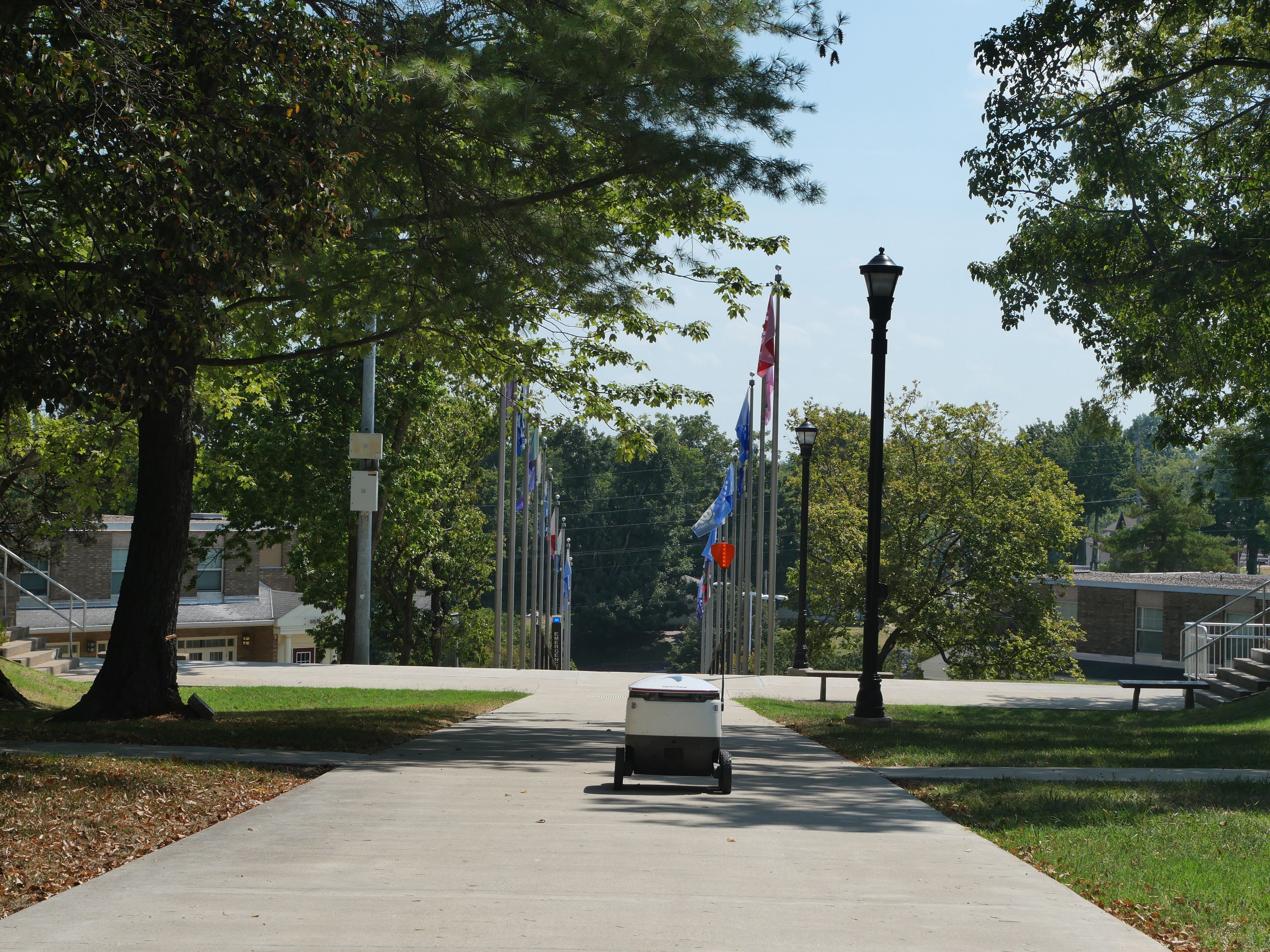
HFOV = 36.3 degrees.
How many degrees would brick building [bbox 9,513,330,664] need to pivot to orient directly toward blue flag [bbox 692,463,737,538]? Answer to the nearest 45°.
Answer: approximately 45° to its left

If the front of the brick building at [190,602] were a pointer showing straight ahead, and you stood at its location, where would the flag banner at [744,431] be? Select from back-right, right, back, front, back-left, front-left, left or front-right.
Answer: front-left

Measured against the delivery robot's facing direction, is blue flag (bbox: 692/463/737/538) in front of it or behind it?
in front

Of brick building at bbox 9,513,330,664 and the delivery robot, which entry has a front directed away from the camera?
the delivery robot

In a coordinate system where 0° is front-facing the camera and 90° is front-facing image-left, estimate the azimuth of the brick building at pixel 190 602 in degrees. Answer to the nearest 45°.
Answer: approximately 0°

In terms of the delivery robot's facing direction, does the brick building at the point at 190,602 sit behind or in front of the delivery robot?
in front

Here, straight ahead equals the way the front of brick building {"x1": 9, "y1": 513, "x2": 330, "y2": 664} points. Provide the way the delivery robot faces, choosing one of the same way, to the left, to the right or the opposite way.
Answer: the opposite way

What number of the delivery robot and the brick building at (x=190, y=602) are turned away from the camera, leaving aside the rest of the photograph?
1

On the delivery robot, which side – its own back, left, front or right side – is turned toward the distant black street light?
front

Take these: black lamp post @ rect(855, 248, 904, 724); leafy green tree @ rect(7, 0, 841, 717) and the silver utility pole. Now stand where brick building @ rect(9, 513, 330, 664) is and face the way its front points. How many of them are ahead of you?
3

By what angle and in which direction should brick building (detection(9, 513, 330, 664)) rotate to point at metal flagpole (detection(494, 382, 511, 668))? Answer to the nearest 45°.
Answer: approximately 45° to its left

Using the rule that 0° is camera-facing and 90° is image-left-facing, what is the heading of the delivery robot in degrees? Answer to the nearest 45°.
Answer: approximately 180°
